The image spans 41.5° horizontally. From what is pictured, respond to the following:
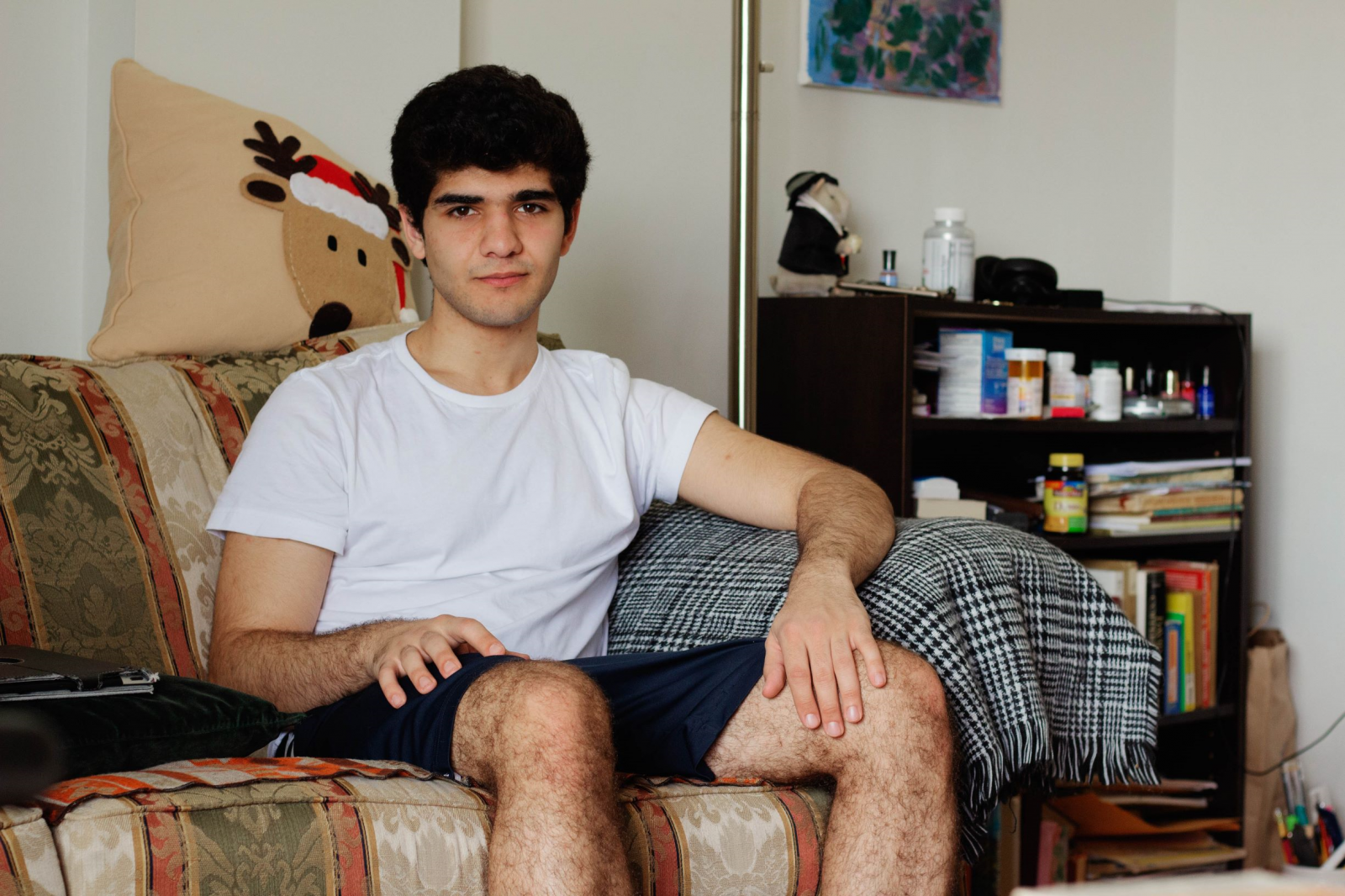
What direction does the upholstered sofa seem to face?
toward the camera

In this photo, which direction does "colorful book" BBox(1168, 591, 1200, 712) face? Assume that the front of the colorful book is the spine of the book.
toward the camera

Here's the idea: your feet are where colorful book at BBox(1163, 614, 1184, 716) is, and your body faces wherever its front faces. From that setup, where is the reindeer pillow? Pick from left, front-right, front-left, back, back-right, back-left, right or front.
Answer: front-right

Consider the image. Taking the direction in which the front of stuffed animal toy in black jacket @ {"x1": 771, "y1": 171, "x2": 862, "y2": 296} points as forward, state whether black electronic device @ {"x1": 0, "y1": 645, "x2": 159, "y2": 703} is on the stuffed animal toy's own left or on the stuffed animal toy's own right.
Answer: on the stuffed animal toy's own right

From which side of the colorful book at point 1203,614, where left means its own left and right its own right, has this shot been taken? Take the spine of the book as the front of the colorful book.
front

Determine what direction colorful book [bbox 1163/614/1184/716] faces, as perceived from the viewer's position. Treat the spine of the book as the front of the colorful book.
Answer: facing the viewer

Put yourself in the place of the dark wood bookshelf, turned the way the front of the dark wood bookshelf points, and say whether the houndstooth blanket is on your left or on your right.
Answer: on your right
